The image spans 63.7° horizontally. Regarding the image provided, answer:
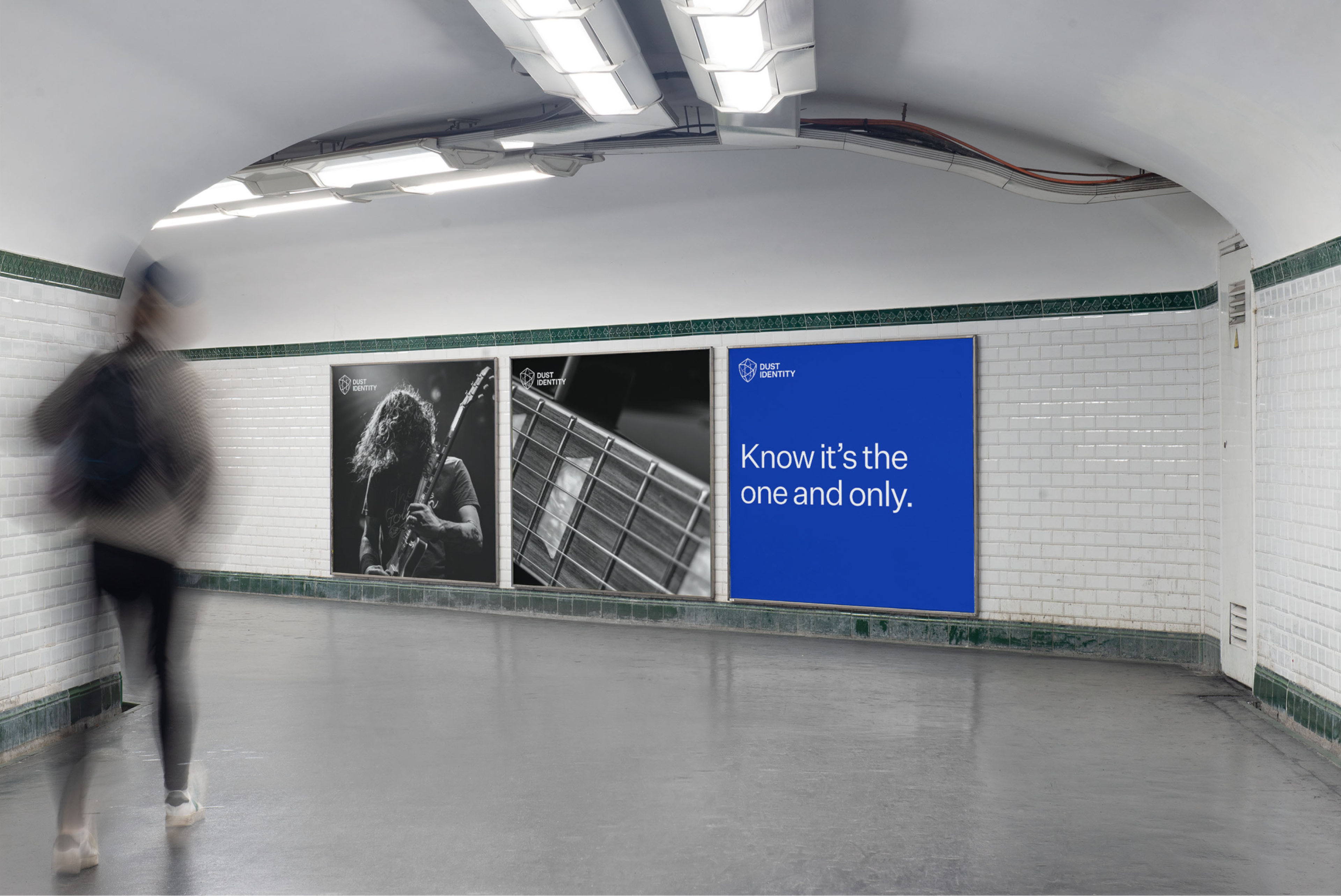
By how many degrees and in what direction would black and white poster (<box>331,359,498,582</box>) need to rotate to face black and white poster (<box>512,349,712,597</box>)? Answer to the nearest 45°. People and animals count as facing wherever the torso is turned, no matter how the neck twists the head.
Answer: approximately 90° to its left

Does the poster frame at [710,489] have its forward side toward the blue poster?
no

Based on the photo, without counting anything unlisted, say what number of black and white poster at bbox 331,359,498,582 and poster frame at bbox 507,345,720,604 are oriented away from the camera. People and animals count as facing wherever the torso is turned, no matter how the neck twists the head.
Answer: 0

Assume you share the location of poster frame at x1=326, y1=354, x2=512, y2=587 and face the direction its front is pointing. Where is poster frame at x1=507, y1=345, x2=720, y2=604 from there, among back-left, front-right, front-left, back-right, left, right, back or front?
left

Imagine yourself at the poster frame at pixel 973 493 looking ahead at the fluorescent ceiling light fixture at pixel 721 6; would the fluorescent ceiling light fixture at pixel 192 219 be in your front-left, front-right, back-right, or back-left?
front-right

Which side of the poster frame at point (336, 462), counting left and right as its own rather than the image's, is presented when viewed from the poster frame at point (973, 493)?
left

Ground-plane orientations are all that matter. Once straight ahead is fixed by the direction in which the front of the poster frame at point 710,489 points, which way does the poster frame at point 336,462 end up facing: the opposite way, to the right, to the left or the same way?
the same way

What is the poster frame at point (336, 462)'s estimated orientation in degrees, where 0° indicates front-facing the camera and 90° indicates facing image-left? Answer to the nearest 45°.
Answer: approximately 45°

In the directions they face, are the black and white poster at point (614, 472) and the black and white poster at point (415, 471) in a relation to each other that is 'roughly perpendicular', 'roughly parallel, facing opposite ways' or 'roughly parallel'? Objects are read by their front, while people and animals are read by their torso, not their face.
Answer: roughly parallel

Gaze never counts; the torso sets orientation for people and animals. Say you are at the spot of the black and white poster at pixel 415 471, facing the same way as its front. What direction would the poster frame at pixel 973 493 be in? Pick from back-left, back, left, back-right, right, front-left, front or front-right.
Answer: left

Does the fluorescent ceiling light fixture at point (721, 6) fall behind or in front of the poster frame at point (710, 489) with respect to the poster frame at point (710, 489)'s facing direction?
in front

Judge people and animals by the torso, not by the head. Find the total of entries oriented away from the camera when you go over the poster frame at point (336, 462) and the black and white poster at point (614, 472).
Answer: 0

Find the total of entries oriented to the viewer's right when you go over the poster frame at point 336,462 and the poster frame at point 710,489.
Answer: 0

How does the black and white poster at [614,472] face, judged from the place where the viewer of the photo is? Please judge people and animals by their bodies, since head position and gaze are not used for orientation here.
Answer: facing the viewer and to the left of the viewer
